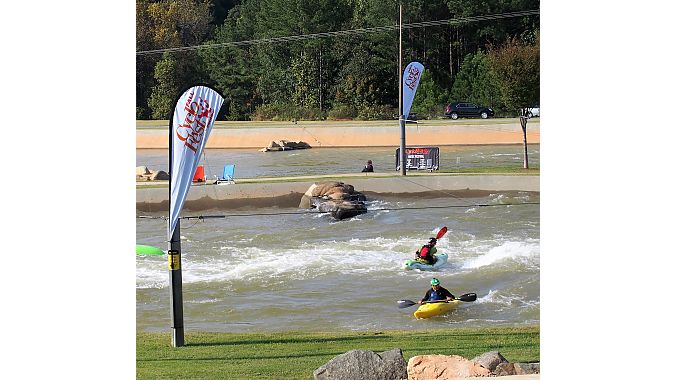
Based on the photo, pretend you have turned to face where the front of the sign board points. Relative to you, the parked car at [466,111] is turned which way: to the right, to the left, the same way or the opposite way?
to the left

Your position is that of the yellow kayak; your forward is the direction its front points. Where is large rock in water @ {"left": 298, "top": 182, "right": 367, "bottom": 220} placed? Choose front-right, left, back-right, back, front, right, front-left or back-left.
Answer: right

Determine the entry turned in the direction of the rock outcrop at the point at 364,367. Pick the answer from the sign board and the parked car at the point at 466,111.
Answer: the sign board

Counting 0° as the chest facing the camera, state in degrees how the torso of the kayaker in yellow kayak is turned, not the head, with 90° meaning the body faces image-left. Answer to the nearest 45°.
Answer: approximately 0°

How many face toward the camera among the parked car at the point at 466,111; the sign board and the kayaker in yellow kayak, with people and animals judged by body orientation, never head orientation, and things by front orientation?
2

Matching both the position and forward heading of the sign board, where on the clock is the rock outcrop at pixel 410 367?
The rock outcrop is roughly at 12 o'clock from the sign board.

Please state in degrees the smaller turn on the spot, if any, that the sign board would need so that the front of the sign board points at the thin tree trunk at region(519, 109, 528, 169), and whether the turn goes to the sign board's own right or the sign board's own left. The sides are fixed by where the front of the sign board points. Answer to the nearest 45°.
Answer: approximately 90° to the sign board's own left

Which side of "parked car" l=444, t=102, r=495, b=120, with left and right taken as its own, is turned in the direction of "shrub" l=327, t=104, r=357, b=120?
back

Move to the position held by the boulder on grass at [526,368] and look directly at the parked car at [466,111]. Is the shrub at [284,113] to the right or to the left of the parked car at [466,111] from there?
left
